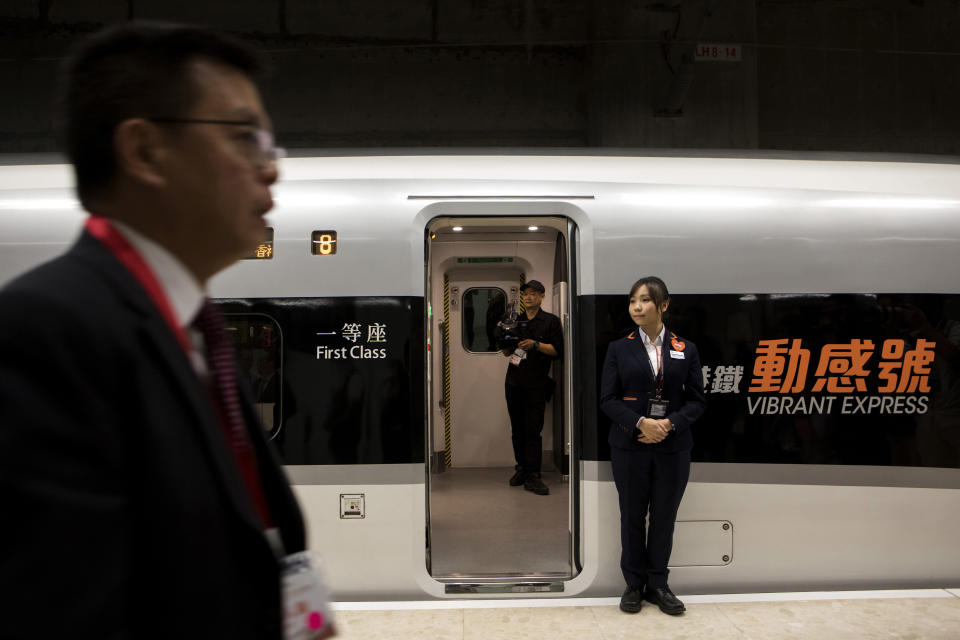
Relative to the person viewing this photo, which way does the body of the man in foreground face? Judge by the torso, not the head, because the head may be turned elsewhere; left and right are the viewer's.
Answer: facing to the right of the viewer

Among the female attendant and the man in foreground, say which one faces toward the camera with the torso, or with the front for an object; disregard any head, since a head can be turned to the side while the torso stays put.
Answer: the female attendant

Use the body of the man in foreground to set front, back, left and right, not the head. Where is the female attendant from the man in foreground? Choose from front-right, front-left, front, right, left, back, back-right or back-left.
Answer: front-left

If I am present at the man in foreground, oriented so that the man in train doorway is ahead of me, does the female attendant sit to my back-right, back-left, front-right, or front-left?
front-right

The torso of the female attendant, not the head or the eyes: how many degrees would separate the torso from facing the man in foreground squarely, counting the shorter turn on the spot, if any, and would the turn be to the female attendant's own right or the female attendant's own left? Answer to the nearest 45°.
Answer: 0° — they already face them

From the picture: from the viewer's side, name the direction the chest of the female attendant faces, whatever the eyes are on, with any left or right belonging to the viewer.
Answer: facing the viewer

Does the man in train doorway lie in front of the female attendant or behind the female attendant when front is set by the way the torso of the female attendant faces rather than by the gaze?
behind

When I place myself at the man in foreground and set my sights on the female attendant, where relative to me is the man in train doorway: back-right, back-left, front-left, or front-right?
front-left

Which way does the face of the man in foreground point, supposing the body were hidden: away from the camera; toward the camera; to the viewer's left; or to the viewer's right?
to the viewer's right

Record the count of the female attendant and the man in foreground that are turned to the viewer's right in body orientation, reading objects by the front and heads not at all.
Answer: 1
